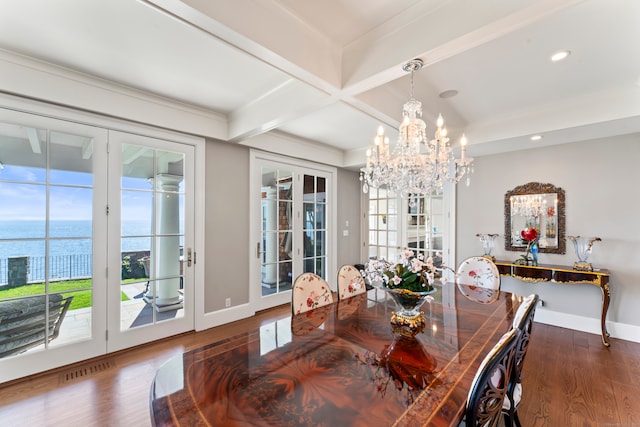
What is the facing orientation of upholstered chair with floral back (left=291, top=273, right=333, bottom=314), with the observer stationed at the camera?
facing the viewer and to the right of the viewer

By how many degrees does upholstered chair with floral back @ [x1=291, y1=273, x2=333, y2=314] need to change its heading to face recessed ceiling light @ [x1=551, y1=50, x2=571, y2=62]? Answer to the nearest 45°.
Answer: approximately 45° to its left

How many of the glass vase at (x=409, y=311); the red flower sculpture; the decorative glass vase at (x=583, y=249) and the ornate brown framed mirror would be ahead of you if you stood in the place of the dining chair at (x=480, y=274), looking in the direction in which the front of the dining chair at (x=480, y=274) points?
1

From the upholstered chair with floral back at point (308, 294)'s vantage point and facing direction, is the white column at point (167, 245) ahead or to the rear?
to the rear

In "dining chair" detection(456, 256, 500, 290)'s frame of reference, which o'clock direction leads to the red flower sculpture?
The red flower sculpture is roughly at 7 o'clock from the dining chair.

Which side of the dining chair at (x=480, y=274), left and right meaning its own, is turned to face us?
front

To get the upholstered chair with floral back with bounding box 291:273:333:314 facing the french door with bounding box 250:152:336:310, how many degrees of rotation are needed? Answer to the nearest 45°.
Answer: approximately 135° to its left

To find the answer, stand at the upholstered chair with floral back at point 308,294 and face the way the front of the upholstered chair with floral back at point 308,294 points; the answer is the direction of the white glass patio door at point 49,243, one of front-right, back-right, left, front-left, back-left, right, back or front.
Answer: back-right

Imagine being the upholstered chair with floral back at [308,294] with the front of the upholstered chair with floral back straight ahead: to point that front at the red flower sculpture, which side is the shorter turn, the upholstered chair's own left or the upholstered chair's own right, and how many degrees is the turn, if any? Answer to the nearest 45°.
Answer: approximately 90° to the upholstered chair's own left

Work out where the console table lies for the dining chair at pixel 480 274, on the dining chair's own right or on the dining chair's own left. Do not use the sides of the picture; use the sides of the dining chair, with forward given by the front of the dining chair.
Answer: on the dining chair's own left

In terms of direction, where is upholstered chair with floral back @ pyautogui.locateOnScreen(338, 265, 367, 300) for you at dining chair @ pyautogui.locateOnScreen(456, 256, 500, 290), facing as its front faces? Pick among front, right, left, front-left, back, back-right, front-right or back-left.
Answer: front-right

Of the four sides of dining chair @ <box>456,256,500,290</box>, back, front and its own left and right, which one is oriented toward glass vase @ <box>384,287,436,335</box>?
front

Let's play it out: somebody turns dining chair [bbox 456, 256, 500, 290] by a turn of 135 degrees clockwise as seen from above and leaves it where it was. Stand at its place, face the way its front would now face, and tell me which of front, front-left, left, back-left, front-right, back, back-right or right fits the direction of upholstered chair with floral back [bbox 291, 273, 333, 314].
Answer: left
